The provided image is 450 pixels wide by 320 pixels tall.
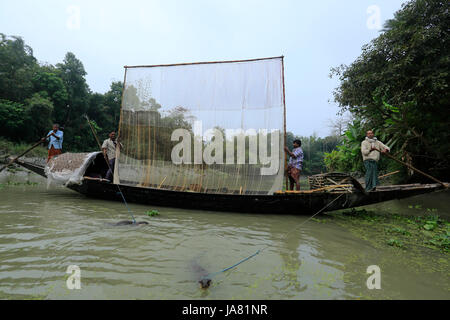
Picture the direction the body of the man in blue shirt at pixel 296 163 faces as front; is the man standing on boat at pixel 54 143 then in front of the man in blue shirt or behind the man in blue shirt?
in front

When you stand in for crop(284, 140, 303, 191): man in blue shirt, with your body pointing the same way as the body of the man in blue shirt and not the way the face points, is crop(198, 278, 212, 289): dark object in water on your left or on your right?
on your left

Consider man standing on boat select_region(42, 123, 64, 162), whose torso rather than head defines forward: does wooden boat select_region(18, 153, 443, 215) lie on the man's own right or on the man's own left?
on the man's own left

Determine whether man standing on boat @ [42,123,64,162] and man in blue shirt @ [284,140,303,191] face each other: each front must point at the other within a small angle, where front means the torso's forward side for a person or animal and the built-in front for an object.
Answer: no

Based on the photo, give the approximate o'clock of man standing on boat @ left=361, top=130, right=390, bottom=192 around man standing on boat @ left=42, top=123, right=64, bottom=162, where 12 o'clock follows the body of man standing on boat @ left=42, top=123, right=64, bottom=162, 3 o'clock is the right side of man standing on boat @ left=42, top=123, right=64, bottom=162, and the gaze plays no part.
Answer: man standing on boat @ left=361, top=130, right=390, bottom=192 is roughly at 9 o'clock from man standing on boat @ left=42, top=123, right=64, bottom=162.

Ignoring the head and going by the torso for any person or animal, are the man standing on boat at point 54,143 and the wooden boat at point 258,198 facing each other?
no

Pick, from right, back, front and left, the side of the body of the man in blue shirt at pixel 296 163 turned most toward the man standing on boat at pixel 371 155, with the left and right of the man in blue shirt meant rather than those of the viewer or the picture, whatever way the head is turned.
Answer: back

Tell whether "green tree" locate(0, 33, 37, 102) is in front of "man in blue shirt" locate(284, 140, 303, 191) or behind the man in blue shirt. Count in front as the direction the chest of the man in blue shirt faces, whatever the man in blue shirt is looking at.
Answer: in front

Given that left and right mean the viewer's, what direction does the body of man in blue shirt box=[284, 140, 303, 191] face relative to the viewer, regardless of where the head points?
facing to the left of the viewer
